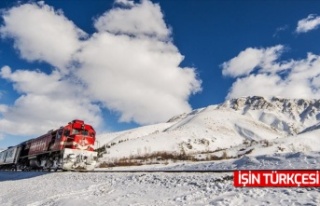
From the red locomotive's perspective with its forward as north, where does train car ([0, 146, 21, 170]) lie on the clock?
The train car is roughly at 7 o'clock from the red locomotive.

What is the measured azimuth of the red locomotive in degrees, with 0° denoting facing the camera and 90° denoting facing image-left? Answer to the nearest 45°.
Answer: approximately 315°
